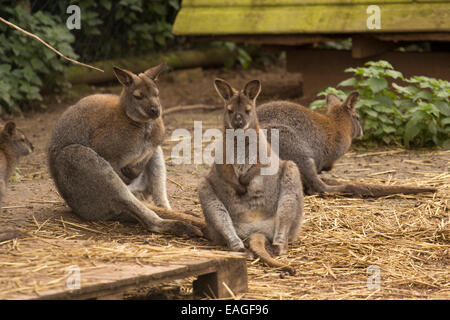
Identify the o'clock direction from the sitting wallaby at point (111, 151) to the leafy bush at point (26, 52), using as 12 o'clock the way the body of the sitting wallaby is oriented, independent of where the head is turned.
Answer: The leafy bush is roughly at 7 o'clock from the sitting wallaby.

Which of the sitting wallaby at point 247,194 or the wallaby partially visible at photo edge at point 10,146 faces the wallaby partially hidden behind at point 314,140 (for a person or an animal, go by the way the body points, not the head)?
the wallaby partially visible at photo edge at point 10,146

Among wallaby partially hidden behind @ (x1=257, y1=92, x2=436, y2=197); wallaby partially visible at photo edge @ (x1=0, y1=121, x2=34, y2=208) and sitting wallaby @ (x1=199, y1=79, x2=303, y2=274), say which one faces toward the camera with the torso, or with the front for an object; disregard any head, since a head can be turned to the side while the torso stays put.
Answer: the sitting wallaby

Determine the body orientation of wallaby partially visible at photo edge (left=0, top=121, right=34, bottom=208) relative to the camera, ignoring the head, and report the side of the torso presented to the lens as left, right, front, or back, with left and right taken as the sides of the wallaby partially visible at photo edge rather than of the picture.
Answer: right

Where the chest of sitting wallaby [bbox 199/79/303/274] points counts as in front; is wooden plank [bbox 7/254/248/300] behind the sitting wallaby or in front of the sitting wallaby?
in front

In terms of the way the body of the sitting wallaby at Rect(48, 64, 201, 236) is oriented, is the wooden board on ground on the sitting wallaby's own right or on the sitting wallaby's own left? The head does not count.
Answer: on the sitting wallaby's own right

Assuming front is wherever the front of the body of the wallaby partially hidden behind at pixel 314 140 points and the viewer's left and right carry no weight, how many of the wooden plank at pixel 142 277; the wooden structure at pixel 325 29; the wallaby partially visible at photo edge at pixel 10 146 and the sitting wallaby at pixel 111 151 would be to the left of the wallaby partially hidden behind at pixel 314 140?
1

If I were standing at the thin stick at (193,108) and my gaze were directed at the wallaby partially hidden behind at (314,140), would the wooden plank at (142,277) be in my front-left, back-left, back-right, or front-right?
front-right

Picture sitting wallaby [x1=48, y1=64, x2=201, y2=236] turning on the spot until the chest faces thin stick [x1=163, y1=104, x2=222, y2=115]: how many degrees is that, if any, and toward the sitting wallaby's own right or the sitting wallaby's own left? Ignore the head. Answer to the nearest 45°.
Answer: approximately 135° to the sitting wallaby's own left

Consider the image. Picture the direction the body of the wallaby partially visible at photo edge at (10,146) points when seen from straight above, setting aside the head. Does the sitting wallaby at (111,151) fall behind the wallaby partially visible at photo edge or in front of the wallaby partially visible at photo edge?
in front

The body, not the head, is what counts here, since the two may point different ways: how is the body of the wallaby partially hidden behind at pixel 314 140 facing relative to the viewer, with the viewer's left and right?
facing to the right of the viewer

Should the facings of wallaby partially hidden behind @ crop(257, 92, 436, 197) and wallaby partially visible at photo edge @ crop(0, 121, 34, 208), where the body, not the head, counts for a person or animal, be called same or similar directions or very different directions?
same or similar directions

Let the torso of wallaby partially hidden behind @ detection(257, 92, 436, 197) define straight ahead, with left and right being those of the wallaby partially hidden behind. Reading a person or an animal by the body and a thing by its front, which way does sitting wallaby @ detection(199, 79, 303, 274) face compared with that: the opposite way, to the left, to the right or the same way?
to the right

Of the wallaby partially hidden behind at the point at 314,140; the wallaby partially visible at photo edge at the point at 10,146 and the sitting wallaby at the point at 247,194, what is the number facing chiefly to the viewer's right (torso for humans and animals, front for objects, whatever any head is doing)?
2

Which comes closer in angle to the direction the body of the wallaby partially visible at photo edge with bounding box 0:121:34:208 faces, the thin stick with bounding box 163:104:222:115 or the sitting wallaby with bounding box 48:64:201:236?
the sitting wallaby

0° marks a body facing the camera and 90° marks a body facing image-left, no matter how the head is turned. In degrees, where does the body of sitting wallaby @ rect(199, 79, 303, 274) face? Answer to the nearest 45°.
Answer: approximately 0°

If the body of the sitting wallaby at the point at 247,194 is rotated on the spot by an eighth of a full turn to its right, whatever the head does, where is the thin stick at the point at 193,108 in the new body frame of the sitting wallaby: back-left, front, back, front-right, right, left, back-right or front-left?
back-right

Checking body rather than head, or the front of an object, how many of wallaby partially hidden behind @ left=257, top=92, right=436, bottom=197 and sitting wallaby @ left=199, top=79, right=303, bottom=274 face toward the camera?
1
